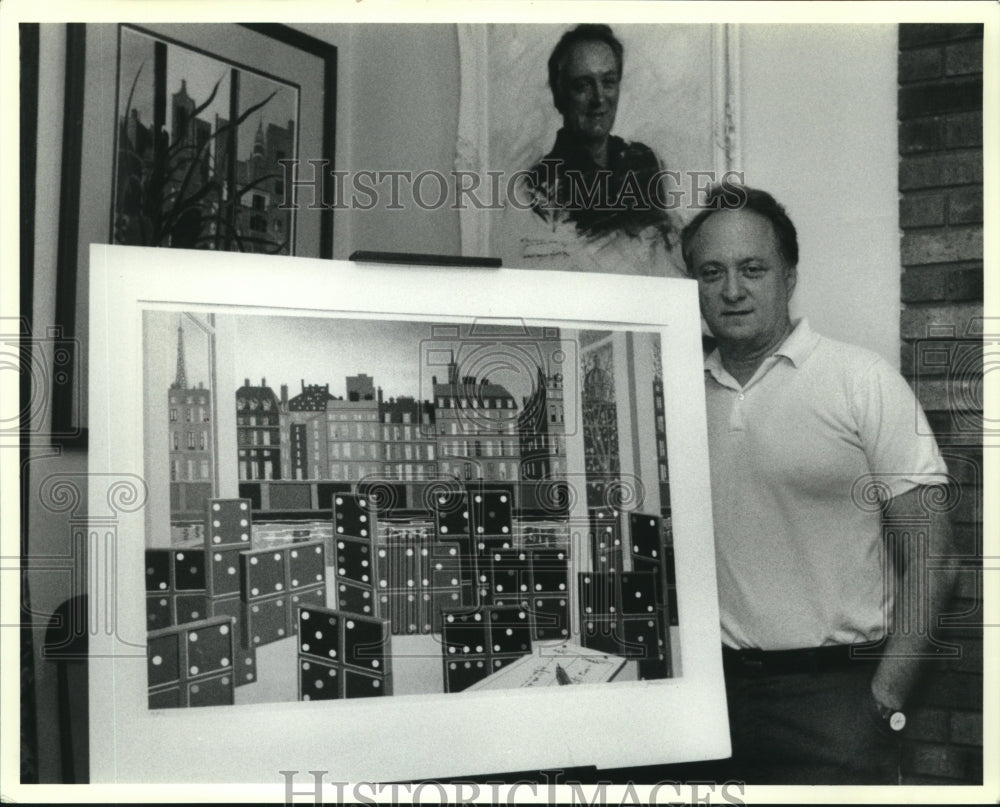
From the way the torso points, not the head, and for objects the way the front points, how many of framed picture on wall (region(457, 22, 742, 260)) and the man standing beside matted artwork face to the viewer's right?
0

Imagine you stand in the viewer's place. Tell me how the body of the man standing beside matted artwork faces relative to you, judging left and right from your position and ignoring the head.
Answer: facing the viewer and to the left of the viewer

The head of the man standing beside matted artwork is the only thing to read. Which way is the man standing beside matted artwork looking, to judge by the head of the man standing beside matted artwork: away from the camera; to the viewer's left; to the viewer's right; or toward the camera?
toward the camera

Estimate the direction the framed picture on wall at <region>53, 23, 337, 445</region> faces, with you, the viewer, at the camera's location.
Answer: facing the viewer and to the right of the viewer

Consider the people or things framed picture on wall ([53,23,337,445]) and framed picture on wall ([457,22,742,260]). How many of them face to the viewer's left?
0

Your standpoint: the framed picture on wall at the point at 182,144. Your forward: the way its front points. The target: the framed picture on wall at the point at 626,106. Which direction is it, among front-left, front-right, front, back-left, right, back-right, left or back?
front-left

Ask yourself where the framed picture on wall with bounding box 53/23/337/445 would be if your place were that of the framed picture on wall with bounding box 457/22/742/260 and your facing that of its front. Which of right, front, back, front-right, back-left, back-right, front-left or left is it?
right

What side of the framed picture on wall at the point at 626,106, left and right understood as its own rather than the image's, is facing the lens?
front

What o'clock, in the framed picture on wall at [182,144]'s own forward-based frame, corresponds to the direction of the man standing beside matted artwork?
The man standing beside matted artwork is roughly at 11 o'clock from the framed picture on wall.
